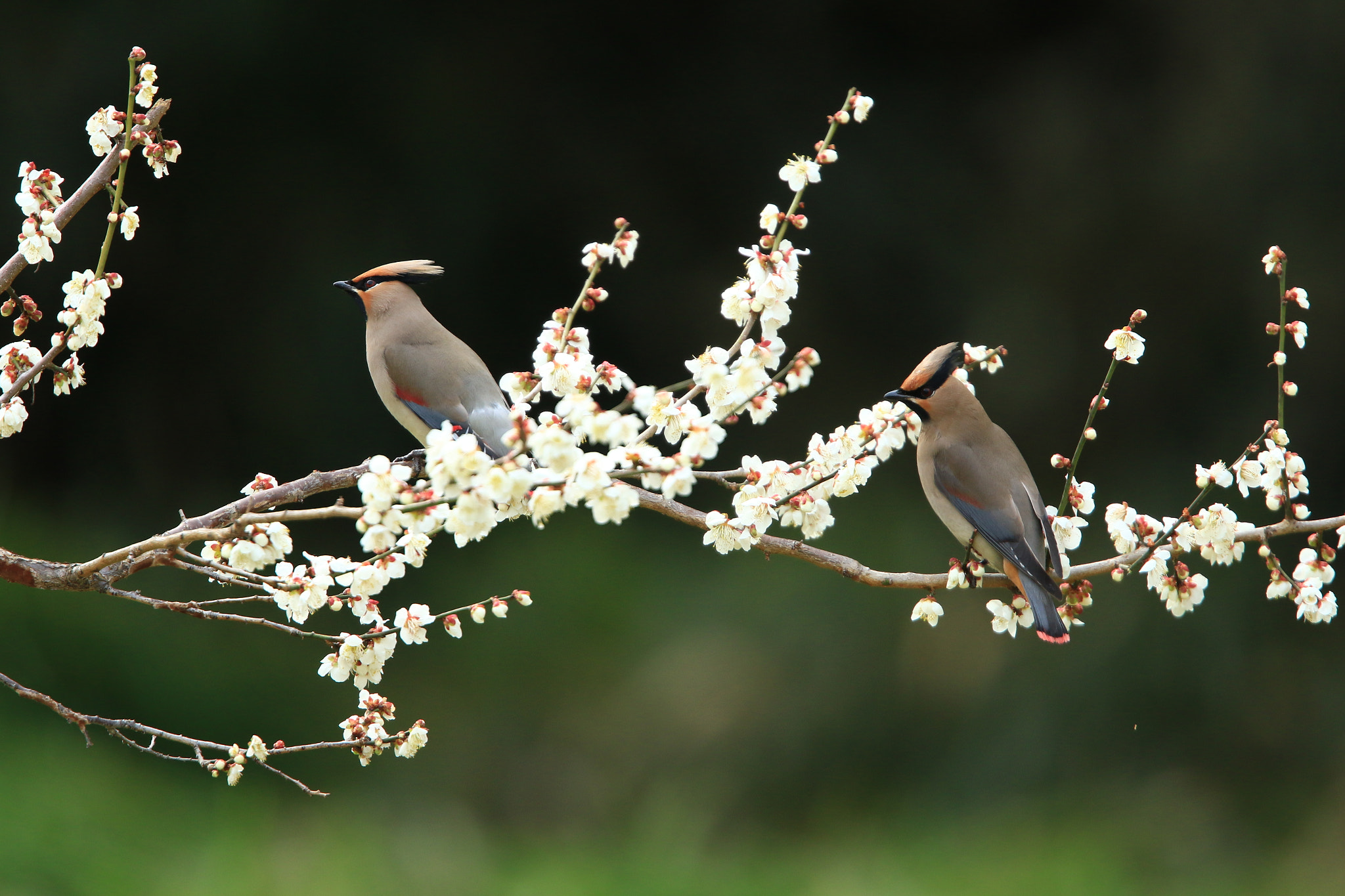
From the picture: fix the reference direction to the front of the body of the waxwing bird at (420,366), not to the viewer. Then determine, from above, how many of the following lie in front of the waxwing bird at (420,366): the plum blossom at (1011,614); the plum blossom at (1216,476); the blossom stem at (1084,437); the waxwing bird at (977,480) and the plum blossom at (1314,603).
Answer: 0

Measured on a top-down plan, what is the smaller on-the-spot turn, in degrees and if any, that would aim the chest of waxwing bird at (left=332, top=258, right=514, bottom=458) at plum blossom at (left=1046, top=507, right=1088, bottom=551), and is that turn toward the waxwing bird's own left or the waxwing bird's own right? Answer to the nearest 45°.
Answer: approximately 135° to the waxwing bird's own left

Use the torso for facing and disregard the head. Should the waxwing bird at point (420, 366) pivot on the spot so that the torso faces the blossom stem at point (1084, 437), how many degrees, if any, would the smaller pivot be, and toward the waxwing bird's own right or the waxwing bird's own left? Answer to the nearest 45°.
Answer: approximately 135° to the waxwing bird's own left

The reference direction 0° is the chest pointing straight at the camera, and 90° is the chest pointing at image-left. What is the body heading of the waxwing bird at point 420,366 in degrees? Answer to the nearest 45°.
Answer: approximately 90°

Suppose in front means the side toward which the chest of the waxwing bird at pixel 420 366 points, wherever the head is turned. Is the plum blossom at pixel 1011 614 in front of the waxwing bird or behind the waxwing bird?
behind

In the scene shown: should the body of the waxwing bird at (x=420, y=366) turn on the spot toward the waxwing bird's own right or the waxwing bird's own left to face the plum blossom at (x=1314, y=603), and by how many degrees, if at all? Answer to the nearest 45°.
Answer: approximately 135° to the waxwing bird's own left
